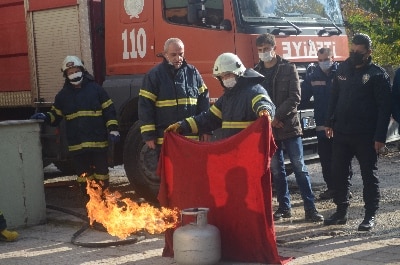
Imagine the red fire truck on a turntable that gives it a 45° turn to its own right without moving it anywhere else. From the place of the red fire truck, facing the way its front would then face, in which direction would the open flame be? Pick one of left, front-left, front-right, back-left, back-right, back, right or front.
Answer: front

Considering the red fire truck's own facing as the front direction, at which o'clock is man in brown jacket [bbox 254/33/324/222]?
The man in brown jacket is roughly at 12 o'clock from the red fire truck.

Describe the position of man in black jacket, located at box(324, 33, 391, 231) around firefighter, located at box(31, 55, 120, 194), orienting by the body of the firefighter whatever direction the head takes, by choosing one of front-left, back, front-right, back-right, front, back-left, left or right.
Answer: front-left

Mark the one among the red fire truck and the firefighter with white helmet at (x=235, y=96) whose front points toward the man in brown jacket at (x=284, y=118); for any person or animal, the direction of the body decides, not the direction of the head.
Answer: the red fire truck

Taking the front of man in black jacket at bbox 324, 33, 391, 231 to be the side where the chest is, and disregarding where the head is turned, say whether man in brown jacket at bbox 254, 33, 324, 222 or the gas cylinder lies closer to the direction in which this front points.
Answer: the gas cylinder

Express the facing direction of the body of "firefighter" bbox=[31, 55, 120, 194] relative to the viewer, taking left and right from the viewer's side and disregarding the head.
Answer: facing the viewer

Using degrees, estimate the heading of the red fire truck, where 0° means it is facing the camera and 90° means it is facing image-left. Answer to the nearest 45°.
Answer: approximately 315°

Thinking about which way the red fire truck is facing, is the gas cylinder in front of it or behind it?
in front

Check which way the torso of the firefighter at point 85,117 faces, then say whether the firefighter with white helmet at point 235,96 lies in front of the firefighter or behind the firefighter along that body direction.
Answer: in front

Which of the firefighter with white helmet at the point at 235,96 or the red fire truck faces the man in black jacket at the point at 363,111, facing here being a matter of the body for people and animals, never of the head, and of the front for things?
the red fire truck

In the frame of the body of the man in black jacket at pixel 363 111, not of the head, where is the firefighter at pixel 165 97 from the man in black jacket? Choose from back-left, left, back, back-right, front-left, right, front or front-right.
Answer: front-right
